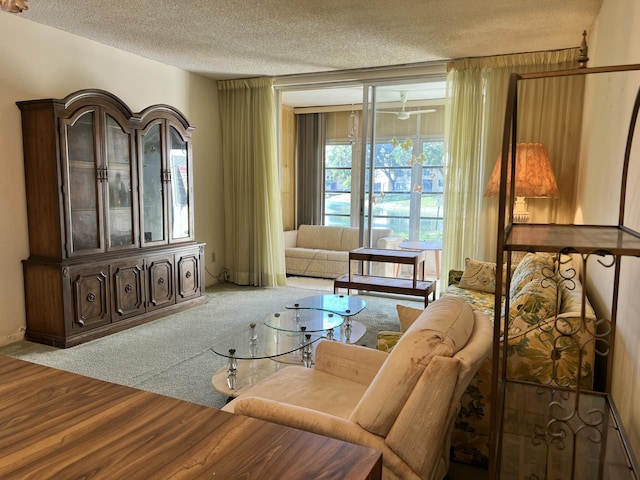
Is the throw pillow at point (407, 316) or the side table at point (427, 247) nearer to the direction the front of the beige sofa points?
the throw pillow

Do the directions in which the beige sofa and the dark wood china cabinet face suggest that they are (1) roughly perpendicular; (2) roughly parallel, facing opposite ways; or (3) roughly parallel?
roughly perpendicular

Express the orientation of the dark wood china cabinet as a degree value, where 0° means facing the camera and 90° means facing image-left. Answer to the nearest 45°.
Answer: approximately 315°

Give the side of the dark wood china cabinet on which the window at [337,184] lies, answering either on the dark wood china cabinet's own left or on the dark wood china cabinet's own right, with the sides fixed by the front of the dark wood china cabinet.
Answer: on the dark wood china cabinet's own left

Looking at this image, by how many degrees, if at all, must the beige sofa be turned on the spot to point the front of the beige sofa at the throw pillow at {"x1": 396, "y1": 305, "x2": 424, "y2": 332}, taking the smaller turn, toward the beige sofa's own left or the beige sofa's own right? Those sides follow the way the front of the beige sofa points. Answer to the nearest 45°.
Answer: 0° — it already faces it

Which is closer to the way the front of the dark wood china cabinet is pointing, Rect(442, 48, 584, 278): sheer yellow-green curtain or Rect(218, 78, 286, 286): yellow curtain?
the sheer yellow-green curtain

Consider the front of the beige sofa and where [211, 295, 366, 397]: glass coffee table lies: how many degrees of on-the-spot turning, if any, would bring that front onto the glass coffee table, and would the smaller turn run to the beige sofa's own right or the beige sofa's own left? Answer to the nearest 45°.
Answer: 0° — it already faces it

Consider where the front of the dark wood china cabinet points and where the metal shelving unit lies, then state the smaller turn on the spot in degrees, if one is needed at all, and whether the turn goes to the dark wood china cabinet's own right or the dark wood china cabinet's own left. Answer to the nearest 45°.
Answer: approximately 45° to the dark wood china cabinet's own right

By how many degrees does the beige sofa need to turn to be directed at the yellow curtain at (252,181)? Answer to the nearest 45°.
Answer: approximately 45° to its right

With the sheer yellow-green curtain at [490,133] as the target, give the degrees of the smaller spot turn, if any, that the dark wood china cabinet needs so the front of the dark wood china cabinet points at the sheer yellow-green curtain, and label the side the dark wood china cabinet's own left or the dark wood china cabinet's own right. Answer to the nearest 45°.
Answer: approximately 45° to the dark wood china cabinet's own left

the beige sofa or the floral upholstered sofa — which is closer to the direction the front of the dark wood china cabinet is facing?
the floral upholstered sofa

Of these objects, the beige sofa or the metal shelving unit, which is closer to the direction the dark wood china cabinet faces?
the metal shelving unit

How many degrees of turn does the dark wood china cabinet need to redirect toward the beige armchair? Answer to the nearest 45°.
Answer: approximately 45° to its right

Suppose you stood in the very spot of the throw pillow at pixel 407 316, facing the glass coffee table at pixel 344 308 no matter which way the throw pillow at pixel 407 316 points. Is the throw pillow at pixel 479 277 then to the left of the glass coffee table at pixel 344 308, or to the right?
right
